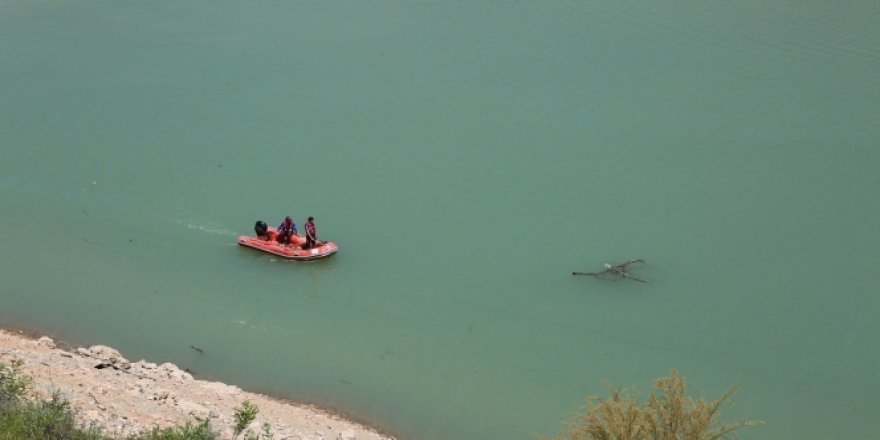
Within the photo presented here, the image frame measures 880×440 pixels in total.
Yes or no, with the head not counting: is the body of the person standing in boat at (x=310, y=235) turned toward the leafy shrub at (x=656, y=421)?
no

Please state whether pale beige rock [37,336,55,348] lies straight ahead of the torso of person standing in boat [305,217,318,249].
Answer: no

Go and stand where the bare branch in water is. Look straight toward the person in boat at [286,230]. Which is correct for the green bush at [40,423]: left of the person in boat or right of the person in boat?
left

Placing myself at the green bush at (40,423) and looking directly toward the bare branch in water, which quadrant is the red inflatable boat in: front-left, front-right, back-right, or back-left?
front-left

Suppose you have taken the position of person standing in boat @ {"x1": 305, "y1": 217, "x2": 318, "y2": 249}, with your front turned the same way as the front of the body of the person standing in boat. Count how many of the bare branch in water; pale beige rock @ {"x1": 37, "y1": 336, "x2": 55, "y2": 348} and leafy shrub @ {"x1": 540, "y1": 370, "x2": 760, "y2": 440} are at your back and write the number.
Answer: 1

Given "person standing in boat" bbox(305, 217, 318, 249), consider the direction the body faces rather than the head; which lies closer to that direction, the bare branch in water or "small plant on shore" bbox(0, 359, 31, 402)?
the bare branch in water

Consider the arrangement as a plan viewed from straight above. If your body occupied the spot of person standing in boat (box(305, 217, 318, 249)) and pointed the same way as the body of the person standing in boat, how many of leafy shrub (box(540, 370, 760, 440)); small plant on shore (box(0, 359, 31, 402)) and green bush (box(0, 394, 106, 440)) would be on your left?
0

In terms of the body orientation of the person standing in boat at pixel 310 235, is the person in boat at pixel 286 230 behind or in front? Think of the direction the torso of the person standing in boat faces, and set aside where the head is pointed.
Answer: behind

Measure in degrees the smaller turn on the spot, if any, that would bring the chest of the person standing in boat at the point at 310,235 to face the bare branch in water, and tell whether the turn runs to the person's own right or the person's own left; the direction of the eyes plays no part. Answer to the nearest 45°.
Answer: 0° — they already face it

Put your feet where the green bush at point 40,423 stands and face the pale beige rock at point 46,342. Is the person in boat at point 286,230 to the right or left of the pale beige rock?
right

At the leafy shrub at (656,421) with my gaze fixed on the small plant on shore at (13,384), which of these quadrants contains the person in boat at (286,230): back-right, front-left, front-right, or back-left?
front-right

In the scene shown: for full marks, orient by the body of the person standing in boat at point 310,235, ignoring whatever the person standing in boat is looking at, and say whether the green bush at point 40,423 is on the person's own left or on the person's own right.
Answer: on the person's own right

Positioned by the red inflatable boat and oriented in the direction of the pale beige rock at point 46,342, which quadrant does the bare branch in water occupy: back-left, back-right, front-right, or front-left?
back-left

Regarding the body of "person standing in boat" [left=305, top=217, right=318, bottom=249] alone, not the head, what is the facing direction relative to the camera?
to the viewer's right
